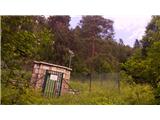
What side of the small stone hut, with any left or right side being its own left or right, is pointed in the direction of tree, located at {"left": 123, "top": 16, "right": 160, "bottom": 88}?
left

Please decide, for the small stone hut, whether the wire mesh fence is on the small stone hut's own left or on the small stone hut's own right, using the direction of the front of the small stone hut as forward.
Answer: on the small stone hut's own left

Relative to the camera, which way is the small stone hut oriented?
toward the camera
